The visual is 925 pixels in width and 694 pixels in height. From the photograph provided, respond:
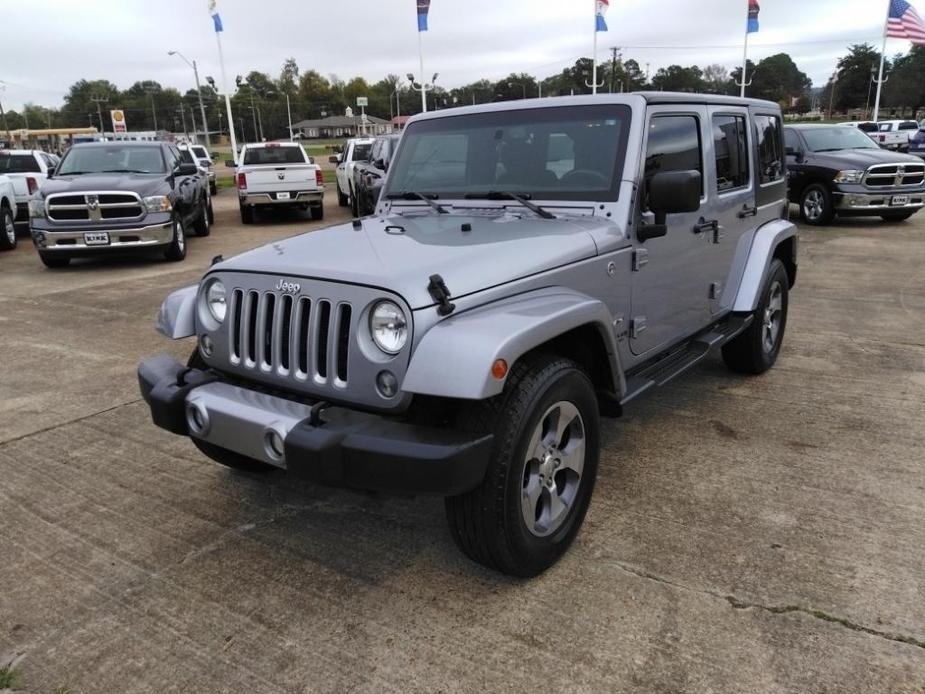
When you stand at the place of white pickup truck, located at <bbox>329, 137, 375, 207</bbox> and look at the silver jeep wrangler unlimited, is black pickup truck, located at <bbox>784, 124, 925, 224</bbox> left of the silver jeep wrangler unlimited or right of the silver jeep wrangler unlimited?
left

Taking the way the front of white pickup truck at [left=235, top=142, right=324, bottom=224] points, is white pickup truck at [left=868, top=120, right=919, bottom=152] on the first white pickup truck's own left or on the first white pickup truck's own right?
on the first white pickup truck's own right

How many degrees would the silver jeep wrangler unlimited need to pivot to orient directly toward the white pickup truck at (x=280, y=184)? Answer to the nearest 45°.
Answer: approximately 135° to its right

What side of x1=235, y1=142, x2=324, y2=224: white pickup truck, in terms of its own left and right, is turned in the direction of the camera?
back

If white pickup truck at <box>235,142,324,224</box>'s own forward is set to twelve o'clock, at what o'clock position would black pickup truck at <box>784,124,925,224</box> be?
The black pickup truck is roughly at 4 o'clock from the white pickup truck.

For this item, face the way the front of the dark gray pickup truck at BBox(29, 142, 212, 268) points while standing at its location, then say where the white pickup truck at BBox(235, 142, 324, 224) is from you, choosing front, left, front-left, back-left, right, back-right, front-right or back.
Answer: back

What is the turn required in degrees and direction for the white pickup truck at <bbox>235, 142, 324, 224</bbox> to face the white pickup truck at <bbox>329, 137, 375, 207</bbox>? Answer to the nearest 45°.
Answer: approximately 45° to its right

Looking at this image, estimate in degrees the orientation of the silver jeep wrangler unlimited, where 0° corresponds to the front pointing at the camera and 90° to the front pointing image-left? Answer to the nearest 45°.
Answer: approximately 45°

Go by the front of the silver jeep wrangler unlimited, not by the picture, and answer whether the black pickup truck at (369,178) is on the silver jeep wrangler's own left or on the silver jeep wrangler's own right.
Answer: on the silver jeep wrangler's own right

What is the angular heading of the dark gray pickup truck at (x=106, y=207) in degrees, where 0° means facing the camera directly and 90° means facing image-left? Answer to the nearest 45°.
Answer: approximately 45°

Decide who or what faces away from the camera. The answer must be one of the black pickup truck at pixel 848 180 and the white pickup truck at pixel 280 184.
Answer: the white pickup truck
